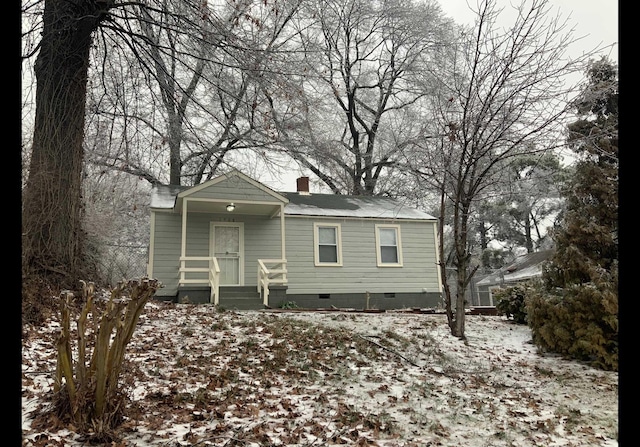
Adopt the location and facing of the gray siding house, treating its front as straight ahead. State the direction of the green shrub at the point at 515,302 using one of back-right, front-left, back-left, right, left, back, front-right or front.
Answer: front-left

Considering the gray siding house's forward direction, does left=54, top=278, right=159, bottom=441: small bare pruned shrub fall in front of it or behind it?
in front

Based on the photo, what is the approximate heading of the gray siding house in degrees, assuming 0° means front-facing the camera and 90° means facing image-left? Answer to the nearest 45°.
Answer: approximately 0°

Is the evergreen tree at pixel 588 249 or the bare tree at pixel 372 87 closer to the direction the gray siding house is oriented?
the evergreen tree

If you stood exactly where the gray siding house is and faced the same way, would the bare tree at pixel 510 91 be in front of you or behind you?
in front
